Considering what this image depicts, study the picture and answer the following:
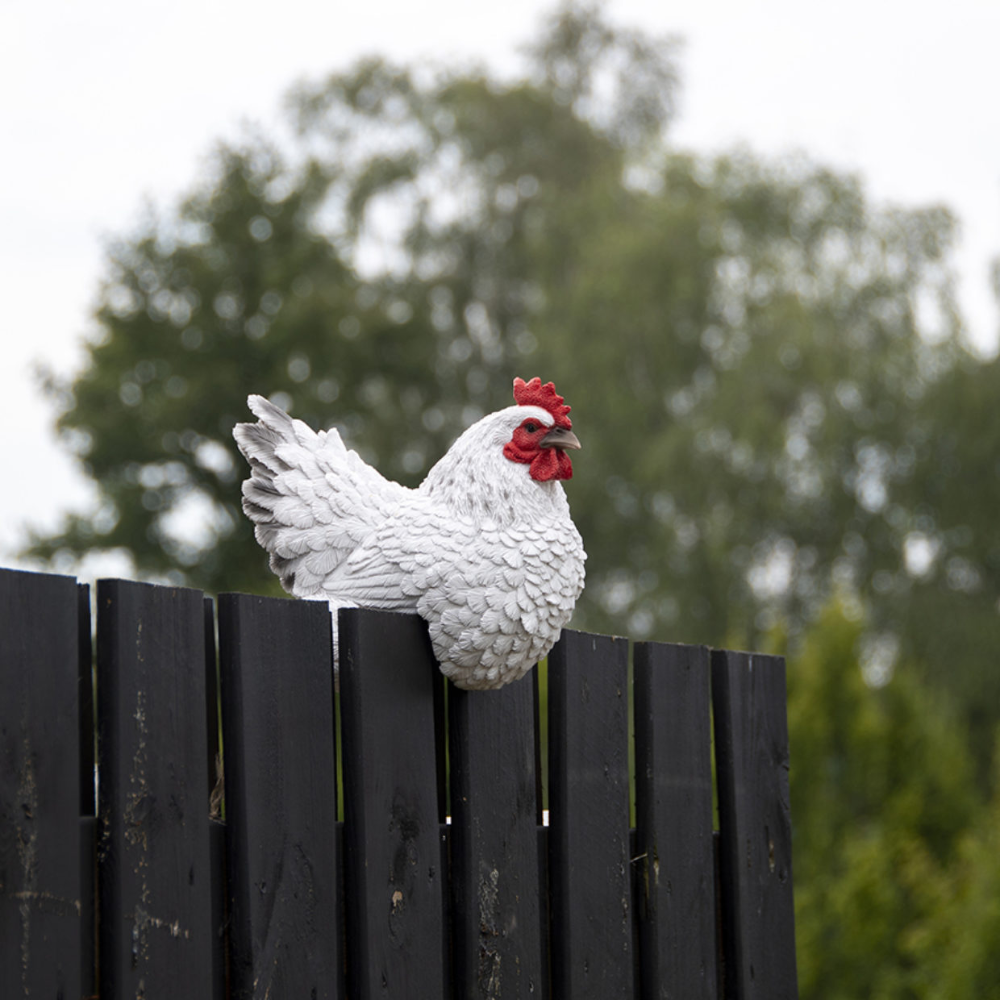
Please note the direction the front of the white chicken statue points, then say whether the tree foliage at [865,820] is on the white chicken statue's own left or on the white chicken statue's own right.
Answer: on the white chicken statue's own left

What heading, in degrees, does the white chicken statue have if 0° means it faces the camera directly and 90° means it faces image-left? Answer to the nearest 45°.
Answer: approximately 315°

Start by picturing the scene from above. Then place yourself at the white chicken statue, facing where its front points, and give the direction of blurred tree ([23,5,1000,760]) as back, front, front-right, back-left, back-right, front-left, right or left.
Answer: back-left
